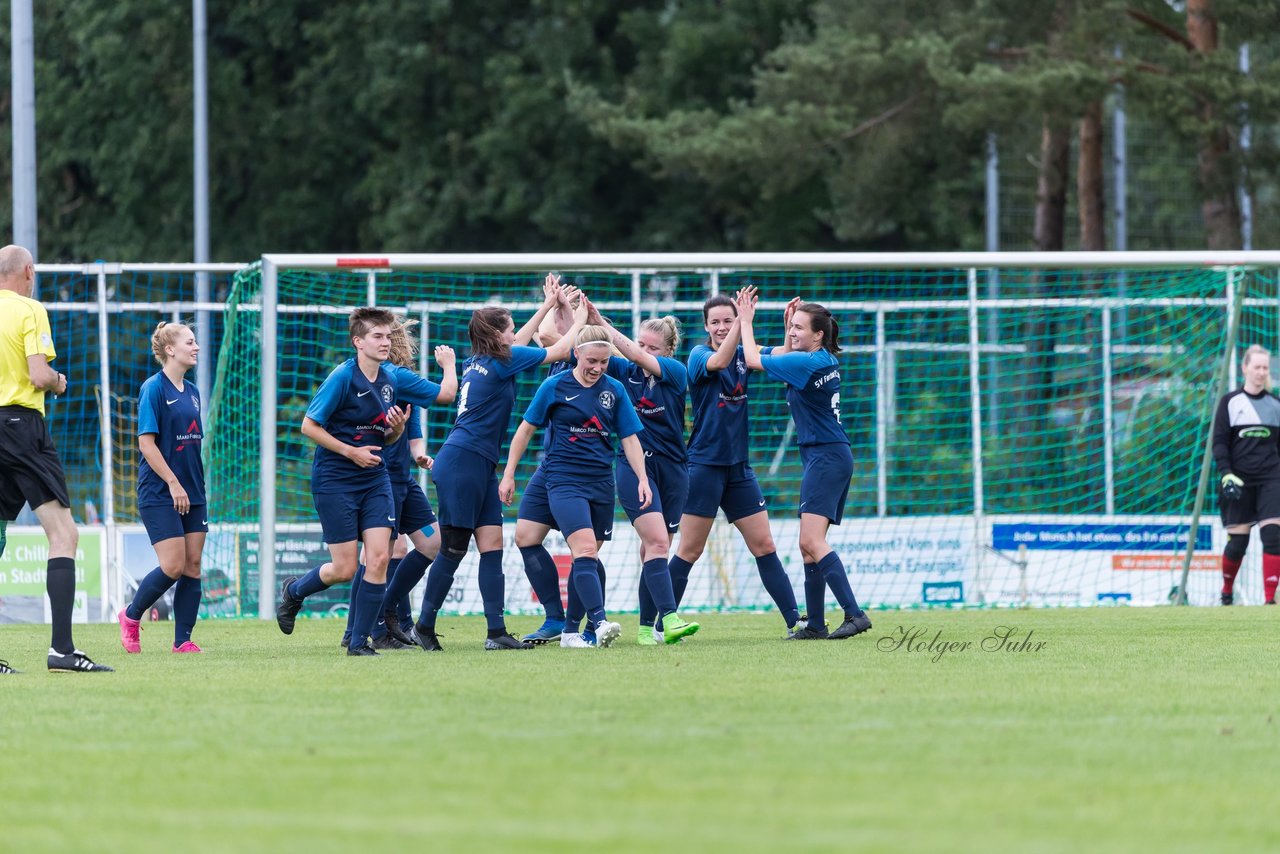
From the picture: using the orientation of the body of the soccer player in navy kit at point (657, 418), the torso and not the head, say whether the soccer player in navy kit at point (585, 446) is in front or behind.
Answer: in front

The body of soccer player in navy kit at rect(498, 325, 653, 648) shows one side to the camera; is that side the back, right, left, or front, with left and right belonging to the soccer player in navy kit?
front

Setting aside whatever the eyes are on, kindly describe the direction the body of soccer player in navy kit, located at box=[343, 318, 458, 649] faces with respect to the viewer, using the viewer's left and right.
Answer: facing to the right of the viewer

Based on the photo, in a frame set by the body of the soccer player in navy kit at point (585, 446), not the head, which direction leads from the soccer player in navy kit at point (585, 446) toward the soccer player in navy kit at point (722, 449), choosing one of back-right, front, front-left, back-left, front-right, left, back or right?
back-left

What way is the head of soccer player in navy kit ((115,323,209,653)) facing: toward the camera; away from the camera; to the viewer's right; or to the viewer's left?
to the viewer's right

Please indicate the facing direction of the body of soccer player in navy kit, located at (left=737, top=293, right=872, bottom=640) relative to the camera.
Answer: to the viewer's left

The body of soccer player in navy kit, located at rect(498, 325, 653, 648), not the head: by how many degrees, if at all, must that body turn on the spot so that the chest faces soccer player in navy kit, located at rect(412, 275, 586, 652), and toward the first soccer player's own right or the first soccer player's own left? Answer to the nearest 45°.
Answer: approximately 90° to the first soccer player's own right

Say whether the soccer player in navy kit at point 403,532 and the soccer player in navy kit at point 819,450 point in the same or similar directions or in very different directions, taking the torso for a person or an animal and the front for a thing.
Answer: very different directions

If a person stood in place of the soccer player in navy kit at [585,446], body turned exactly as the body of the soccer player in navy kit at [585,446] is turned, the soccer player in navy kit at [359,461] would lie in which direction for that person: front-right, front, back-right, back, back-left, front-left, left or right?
right

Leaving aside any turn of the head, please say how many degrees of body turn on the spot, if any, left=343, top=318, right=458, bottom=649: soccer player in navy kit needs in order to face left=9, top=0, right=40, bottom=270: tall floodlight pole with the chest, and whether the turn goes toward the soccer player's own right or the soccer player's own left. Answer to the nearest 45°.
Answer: approximately 135° to the soccer player's own left

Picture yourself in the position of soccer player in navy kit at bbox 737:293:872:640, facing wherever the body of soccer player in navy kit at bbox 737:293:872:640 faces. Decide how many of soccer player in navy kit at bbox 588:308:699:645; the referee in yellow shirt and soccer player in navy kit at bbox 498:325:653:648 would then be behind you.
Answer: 0

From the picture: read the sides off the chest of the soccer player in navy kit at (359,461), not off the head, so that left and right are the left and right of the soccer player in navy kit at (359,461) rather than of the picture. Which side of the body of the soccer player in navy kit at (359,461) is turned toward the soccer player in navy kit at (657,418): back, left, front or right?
left

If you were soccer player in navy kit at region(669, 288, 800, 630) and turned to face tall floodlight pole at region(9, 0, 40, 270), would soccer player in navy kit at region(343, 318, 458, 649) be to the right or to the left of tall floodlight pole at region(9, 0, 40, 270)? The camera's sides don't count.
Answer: left
